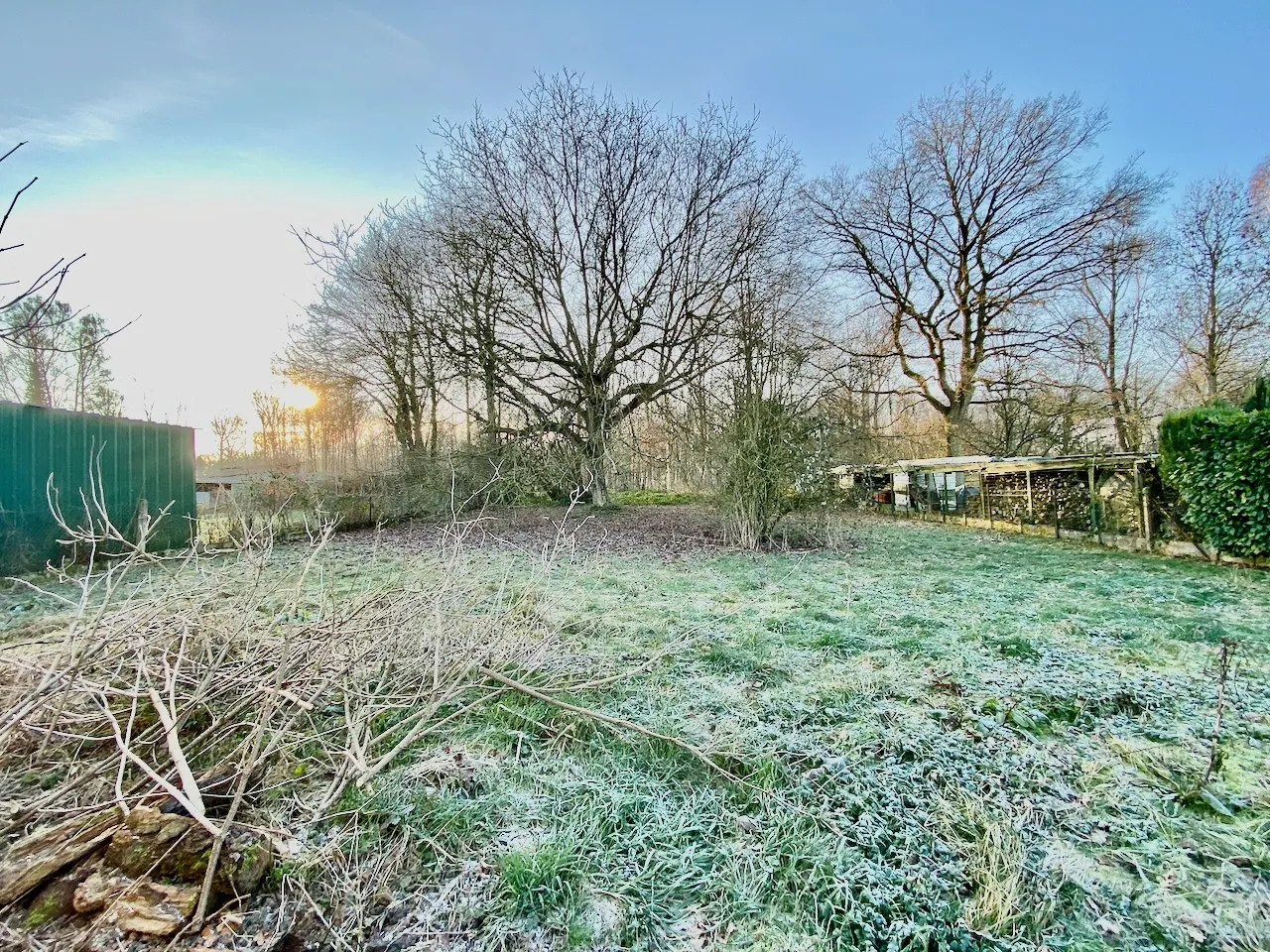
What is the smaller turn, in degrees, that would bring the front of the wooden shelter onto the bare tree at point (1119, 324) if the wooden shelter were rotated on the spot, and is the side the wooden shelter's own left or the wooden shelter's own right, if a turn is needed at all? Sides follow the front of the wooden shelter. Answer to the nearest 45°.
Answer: approximately 135° to the wooden shelter's own right

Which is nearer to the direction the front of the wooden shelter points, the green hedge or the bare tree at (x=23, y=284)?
the bare tree

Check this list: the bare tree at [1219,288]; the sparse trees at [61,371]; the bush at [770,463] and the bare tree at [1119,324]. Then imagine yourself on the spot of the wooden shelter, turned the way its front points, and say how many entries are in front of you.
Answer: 2

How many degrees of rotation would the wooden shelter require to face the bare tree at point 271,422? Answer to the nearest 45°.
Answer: approximately 45° to its right

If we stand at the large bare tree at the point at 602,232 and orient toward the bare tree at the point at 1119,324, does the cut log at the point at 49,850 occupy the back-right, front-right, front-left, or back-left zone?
back-right

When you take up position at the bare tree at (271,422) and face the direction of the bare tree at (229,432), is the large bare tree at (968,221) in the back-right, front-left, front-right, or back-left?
back-left

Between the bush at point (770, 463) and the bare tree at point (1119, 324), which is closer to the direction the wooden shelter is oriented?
the bush

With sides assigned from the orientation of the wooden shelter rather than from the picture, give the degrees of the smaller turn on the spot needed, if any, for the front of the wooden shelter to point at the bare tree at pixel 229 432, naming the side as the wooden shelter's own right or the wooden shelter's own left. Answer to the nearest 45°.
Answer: approximately 45° to the wooden shelter's own right

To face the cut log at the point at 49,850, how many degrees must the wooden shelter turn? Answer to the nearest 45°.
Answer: approximately 45° to its left

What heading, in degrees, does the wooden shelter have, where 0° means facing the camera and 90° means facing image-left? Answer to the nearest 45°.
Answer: approximately 45°

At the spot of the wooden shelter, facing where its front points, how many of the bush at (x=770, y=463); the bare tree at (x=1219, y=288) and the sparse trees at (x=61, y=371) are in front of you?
2

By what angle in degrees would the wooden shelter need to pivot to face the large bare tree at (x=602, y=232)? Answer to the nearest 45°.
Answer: approximately 45° to its right

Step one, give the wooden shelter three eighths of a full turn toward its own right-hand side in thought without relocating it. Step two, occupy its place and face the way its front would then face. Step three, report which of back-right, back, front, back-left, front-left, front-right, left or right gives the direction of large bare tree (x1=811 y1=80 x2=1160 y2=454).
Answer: front

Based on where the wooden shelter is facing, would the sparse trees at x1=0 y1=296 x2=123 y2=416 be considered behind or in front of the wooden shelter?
in front

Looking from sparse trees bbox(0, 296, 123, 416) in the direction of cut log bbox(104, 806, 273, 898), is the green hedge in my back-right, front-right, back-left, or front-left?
front-left
